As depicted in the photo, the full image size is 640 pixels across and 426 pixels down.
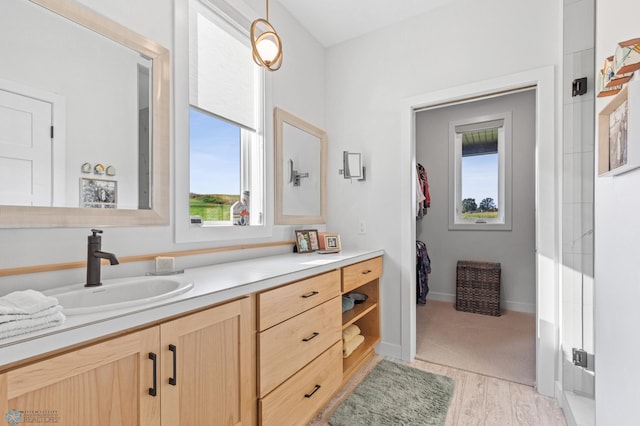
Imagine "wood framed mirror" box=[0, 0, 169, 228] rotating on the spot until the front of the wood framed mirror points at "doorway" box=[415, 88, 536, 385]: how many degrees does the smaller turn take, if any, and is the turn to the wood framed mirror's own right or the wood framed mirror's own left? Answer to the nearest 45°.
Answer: approximately 45° to the wood framed mirror's own left

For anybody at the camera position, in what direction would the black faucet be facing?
facing the viewer and to the right of the viewer

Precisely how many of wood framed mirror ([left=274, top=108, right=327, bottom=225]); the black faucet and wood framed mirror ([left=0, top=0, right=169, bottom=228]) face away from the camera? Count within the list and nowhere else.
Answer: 0

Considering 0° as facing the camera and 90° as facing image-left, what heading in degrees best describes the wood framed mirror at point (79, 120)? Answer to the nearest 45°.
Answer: approximately 315°

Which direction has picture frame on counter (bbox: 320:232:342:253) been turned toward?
toward the camera

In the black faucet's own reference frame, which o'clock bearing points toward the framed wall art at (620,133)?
The framed wall art is roughly at 12 o'clock from the black faucet.

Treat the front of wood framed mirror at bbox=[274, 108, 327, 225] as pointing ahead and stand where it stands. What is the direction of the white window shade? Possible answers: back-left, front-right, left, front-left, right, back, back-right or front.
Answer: right

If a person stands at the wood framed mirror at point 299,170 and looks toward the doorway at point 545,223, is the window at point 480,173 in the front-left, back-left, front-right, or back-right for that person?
front-left

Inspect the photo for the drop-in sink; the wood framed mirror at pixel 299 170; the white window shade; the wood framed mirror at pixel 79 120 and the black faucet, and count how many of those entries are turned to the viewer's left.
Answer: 0

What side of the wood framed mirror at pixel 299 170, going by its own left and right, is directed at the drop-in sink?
right
